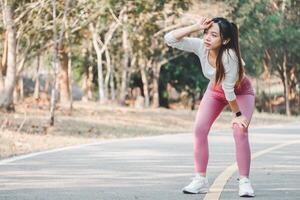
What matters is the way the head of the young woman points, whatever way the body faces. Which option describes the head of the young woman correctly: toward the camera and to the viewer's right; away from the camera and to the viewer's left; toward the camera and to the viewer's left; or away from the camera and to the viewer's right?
toward the camera and to the viewer's left

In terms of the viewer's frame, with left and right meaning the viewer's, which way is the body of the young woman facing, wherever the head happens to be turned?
facing the viewer and to the left of the viewer

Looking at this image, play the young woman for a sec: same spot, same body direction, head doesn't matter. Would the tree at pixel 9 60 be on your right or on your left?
on your right
